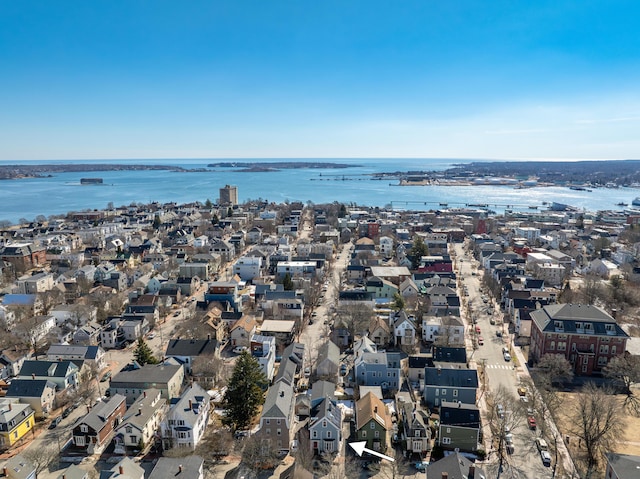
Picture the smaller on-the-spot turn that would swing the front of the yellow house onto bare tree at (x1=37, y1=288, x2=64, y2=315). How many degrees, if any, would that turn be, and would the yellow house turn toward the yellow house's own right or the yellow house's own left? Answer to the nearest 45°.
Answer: approximately 135° to the yellow house's own left

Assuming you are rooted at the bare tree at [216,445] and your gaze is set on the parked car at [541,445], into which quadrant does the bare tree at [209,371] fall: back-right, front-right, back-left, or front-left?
back-left

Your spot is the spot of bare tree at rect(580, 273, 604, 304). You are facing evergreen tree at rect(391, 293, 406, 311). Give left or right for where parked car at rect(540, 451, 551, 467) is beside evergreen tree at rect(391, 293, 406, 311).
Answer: left

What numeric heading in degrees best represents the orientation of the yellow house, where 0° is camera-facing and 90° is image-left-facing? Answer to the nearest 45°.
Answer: approximately 315°

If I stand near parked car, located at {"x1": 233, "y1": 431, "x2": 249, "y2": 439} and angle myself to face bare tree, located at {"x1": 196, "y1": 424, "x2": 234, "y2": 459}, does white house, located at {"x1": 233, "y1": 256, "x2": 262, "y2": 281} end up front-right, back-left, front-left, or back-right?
back-right

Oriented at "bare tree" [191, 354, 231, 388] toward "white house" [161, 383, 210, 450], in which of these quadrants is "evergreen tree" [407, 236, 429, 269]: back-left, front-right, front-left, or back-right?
back-left
